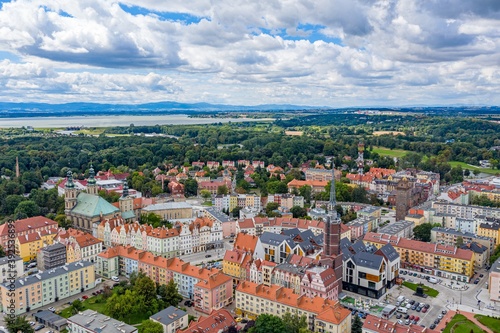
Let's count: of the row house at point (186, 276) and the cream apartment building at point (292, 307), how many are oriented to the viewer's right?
0

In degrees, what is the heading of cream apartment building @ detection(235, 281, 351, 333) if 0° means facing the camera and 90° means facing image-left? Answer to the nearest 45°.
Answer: approximately 45°

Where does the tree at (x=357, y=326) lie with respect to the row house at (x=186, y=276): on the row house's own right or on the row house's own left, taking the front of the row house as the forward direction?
on the row house's own left

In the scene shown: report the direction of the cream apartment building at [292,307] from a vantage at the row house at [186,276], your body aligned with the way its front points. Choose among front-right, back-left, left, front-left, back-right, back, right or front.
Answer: left

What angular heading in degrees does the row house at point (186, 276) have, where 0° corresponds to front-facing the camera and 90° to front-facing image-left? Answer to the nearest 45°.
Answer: approximately 45°

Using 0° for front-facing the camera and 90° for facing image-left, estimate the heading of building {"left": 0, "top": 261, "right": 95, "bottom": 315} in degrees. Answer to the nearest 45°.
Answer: approximately 315°

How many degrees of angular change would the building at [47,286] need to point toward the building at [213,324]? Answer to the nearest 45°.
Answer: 0° — it already faces it

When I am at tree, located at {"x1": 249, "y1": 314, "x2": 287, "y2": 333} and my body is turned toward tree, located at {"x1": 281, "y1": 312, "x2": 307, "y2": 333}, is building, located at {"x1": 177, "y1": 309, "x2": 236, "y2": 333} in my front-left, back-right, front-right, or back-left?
back-left

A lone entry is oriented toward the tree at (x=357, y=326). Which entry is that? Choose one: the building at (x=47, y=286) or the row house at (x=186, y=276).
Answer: the building

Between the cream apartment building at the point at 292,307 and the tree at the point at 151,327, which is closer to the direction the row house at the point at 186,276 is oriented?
the tree

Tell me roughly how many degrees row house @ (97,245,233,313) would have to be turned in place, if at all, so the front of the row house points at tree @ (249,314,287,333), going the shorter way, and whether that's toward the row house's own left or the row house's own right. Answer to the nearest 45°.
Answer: approximately 90° to the row house's own left

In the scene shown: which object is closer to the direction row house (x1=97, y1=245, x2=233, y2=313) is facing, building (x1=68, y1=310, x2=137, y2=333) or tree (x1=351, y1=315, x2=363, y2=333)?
the building
